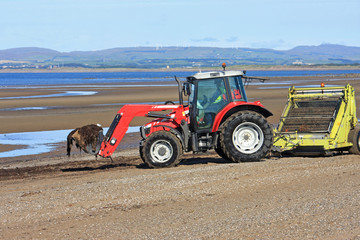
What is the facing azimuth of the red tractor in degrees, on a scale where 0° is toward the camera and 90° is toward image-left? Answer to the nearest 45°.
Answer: approximately 90°

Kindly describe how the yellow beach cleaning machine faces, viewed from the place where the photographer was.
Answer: facing the viewer and to the left of the viewer

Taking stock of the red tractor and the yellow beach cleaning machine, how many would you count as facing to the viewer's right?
0

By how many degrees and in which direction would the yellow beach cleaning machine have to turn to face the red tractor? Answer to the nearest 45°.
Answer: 0° — it already faces it

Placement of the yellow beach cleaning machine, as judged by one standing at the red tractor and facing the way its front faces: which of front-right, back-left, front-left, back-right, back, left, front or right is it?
back
